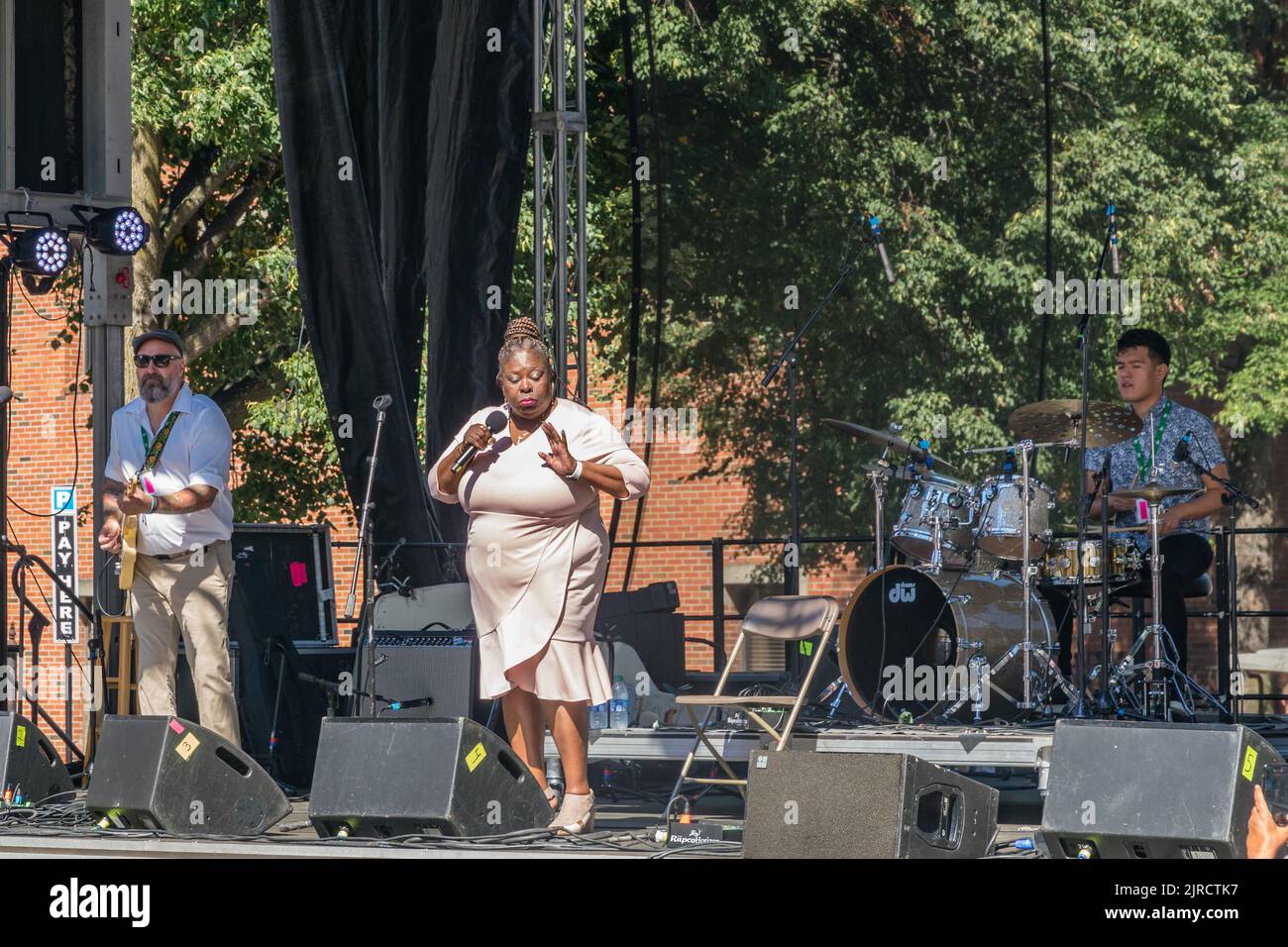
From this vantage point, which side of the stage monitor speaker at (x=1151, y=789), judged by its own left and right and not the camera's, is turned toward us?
back

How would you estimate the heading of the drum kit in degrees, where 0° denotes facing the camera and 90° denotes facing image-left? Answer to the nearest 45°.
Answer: approximately 45°

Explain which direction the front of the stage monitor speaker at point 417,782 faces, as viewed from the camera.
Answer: facing away from the viewer and to the right of the viewer

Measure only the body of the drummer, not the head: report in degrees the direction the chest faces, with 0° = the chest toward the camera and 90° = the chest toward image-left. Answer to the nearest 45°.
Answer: approximately 45°

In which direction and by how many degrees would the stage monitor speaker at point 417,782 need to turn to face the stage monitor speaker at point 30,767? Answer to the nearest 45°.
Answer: approximately 90° to its left

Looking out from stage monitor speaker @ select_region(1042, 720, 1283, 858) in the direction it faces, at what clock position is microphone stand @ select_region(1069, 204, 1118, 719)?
The microphone stand is roughly at 12 o'clock from the stage monitor speaker.

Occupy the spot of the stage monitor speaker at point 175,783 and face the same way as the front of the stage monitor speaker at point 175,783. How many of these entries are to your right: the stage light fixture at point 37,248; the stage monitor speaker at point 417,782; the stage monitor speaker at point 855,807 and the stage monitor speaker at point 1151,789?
3

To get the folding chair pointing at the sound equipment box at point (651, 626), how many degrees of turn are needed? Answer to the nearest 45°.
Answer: approximately 135° to its right
